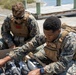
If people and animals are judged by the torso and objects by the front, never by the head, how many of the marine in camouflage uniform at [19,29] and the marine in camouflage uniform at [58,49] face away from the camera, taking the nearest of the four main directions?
0

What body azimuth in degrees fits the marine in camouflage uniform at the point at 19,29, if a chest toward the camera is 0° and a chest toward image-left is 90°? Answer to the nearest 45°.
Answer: approximately 0°

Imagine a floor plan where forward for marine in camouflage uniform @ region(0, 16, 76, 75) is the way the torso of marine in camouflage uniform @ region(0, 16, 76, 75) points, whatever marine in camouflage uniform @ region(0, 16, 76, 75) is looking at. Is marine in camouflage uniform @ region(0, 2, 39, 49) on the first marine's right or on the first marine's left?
on the first marine's right

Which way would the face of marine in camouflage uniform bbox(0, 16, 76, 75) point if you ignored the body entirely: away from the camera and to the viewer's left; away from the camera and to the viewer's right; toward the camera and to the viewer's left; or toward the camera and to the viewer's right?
toward the camera and to the viewer's left

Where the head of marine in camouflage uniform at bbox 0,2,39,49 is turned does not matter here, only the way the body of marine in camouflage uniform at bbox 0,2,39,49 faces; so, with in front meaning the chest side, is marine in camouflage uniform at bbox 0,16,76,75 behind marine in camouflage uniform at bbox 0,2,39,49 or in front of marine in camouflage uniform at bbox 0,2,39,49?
in front

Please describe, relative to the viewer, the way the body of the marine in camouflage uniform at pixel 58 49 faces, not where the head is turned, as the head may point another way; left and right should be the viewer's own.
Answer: facing the viewer and to the left of the viewer
